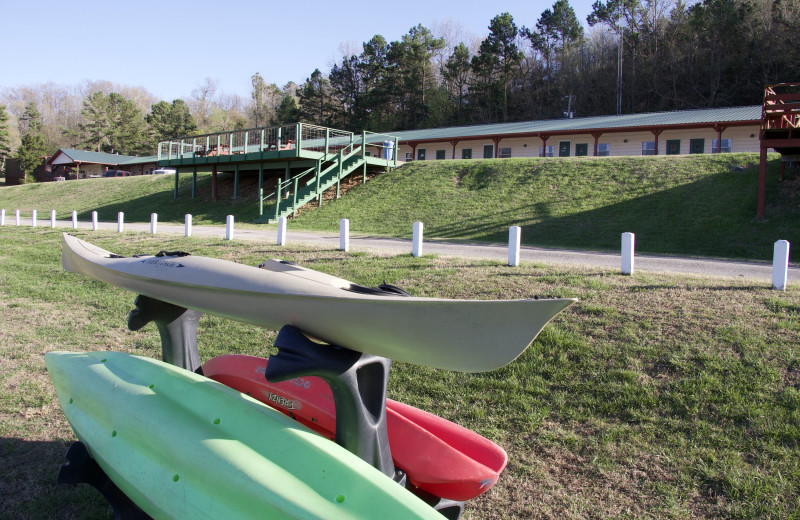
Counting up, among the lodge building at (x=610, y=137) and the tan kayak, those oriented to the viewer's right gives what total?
0

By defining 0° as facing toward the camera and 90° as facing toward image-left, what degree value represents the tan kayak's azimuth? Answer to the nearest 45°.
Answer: approximately 135°

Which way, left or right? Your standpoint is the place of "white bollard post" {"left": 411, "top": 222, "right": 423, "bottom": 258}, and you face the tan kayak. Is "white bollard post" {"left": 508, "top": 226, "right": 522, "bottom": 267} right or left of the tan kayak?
left

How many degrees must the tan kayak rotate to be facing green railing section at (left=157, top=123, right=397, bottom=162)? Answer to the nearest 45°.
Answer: approximately 45° to its right

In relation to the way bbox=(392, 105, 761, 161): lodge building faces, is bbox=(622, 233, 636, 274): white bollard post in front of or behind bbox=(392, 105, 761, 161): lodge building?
in front

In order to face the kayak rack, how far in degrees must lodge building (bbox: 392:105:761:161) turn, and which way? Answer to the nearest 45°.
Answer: approximately 45° to its left

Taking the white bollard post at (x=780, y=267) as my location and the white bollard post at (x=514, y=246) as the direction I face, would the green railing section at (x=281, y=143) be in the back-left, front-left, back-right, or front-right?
front-right

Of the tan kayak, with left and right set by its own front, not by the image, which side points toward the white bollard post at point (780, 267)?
right

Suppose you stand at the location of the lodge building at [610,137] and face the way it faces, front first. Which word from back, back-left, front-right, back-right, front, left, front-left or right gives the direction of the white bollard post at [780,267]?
front-left

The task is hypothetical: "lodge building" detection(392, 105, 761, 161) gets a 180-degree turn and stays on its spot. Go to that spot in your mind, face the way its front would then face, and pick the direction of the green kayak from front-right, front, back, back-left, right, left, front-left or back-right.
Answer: back-right

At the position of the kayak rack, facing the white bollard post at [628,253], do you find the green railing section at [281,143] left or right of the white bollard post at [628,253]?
left

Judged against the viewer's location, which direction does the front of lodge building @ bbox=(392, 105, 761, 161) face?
facing the viewer and to the left of the viewer

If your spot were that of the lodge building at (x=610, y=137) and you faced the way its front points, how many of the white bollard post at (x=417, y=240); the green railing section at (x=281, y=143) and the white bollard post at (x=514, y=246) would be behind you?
0

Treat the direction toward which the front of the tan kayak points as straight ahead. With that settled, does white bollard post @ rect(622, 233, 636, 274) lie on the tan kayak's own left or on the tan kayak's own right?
on the tan kayak's own right
